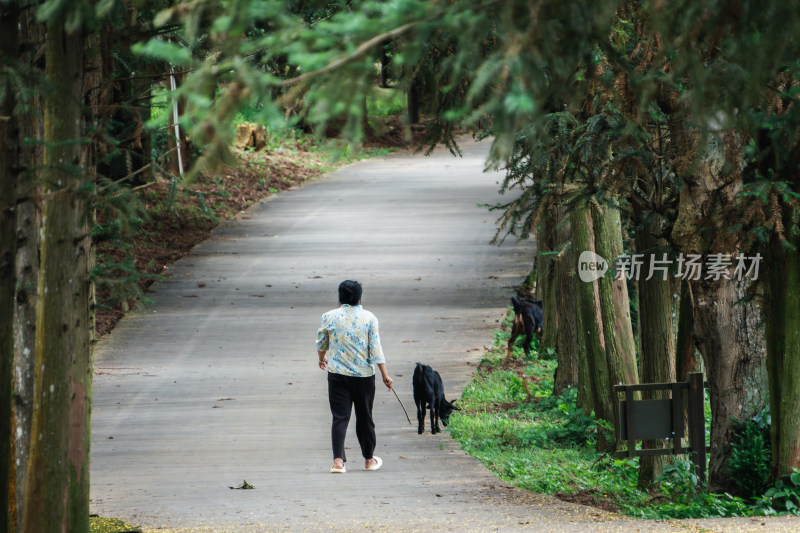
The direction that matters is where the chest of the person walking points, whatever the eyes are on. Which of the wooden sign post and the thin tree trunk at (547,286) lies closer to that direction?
the thin tree trunk

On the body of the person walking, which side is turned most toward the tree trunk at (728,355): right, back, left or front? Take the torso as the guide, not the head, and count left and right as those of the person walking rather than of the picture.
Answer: right

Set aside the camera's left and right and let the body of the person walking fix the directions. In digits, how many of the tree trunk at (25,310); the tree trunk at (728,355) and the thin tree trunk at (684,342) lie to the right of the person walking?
2

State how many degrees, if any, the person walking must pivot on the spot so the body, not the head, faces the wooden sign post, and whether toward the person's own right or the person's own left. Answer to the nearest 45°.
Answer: approximately 90° to the person's own right

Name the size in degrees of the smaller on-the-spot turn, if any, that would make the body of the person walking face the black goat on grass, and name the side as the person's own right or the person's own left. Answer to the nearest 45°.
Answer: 0° — they already face it

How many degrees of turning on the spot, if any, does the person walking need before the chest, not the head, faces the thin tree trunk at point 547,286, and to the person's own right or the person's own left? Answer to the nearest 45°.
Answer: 0° — they already face it

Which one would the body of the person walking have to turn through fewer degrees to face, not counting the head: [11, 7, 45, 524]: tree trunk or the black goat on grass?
the black goat on grass

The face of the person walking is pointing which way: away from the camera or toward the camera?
away from the camera

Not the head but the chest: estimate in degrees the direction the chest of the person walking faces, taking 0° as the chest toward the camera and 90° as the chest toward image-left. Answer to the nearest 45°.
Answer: approximately 180°

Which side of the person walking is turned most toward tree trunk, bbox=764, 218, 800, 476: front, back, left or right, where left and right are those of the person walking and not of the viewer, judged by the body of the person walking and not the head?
right

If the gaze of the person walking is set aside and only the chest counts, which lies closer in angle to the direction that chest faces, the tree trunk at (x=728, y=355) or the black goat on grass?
the black goat on grass

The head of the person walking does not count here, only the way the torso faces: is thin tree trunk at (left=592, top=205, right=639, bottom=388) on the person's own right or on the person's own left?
on the person's own right

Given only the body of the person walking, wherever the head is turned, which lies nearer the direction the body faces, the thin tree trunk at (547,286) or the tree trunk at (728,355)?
the thin tree trunk

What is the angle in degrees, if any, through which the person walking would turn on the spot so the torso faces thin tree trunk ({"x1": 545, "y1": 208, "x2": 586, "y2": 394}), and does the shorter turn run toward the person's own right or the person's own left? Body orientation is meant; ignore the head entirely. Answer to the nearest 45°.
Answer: approximately 45° to the person's own right

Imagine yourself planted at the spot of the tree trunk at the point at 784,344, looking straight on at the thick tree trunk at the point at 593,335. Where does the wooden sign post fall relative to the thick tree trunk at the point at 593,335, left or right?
left

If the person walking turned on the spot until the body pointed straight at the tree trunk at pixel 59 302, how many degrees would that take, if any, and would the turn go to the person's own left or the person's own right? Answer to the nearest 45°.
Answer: approximately 135° to the person's own left
